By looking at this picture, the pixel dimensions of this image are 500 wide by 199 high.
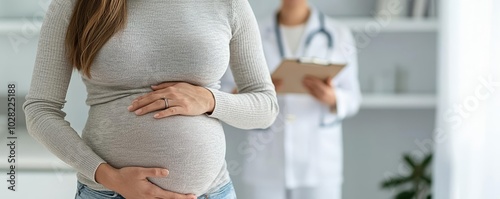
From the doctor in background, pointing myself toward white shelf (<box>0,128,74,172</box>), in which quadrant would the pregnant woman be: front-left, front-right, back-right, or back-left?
front-left

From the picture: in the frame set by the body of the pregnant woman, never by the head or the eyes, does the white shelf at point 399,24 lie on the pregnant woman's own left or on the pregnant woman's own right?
on the pregnant woman's own left

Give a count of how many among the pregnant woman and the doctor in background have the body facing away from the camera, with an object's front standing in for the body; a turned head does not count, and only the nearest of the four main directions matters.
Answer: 0

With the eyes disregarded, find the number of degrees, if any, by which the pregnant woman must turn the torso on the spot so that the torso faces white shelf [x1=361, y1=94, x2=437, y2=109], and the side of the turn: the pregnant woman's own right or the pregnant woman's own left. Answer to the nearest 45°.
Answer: approximately 90° to the pregnant woman's own left

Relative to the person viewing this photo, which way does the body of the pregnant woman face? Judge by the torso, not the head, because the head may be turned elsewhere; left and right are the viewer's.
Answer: facing the viewer and to the right of the viewer

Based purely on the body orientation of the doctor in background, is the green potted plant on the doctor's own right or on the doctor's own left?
on the doctor's own left

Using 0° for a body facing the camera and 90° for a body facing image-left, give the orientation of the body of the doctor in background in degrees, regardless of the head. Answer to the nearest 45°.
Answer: approximately 0°

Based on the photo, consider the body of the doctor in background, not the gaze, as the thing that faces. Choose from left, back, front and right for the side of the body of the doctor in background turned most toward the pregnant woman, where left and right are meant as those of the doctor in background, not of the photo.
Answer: front
